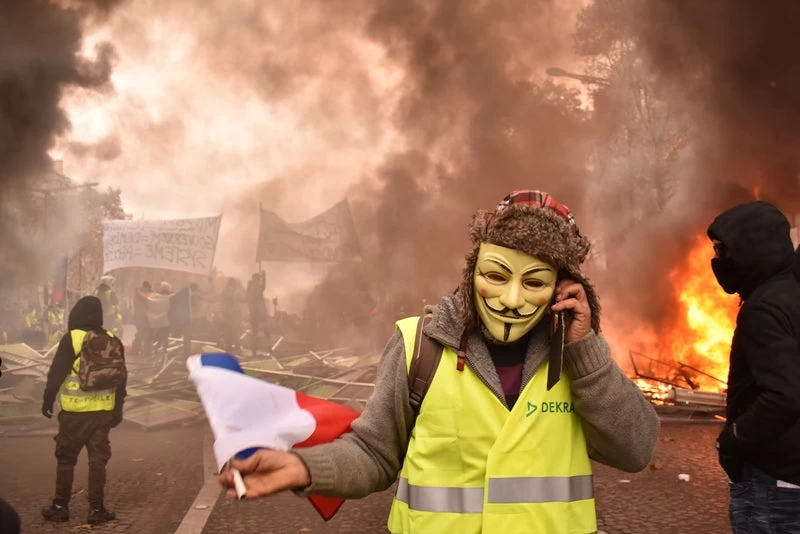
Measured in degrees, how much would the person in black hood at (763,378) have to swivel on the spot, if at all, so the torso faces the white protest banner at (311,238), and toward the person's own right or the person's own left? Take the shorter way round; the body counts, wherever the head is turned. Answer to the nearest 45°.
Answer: approximately 45° to the person's own right

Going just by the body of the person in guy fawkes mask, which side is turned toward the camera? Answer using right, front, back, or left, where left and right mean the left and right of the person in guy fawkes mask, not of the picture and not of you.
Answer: front

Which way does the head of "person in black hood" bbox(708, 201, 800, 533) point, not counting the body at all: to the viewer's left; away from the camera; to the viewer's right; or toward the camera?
to the viewer's left

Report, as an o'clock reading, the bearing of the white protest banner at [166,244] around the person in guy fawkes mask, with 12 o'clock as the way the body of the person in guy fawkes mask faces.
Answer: The white protest banner is roughly at 5 o'clock from the person in guy fawkes mask.

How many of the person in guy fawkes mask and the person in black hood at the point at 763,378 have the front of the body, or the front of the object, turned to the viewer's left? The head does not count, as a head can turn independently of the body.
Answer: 1

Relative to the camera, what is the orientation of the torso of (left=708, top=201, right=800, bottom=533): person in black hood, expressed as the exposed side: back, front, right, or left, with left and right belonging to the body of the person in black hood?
left

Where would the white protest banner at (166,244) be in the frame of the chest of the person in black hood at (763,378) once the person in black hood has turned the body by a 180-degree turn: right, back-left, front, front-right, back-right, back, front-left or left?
back-left
